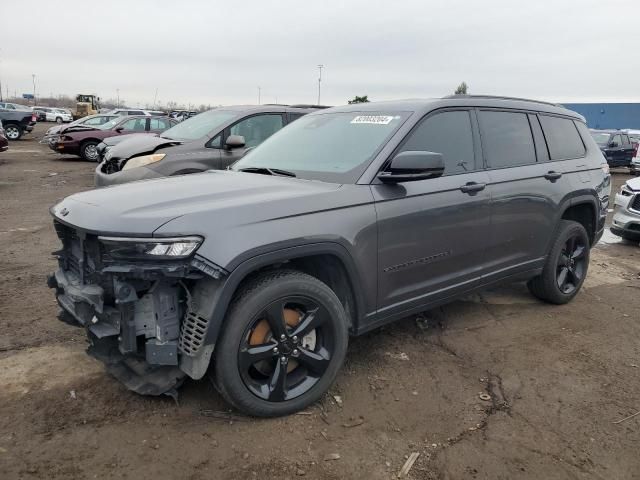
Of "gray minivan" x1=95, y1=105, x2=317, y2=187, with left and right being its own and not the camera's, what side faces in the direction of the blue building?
back

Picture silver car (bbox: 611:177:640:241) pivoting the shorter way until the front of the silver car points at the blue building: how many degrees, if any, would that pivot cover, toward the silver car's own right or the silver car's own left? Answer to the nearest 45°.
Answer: approximately 135° to the silver car's own right

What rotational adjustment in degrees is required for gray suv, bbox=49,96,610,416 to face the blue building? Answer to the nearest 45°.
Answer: approximately 180°

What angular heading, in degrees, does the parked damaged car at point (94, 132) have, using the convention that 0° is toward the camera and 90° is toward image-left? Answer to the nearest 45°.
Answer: approximately 45°

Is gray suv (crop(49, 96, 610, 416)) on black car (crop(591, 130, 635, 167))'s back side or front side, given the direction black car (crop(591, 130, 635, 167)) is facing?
on the front side

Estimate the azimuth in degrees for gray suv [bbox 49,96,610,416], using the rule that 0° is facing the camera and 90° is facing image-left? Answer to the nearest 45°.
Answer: approximately 45°

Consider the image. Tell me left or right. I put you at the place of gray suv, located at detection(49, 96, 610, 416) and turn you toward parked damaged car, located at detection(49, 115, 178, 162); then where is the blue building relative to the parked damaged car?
right

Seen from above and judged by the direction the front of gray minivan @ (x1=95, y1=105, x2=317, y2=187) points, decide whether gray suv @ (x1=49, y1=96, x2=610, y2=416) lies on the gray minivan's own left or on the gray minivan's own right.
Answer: on the gray minivan's own left

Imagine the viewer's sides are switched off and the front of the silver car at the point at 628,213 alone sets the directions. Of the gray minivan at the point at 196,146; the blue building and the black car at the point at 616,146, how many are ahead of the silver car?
1

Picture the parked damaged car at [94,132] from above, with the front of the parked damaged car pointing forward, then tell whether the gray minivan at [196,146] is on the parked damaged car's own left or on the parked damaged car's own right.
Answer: on the parked damaged car's own left

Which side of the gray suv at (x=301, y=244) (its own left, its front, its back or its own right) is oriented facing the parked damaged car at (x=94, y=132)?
right

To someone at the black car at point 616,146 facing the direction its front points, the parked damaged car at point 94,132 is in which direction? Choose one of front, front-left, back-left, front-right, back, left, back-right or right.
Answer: front
